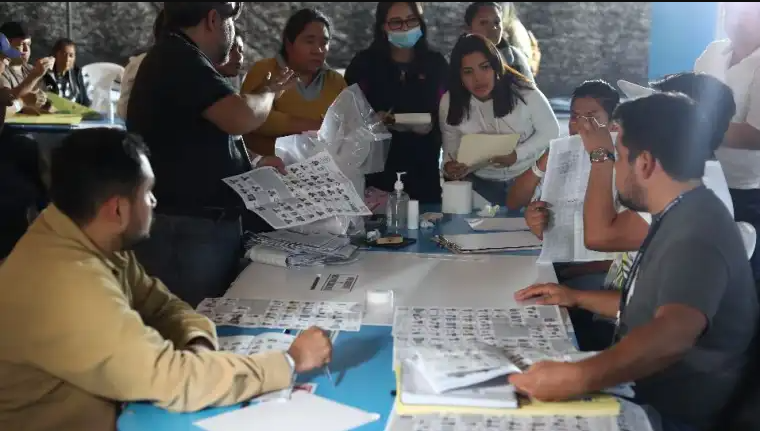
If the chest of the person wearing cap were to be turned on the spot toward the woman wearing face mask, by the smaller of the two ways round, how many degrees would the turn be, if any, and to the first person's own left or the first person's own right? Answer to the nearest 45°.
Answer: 0° — they already face them

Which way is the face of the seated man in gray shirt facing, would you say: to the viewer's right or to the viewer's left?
to the viewer's left

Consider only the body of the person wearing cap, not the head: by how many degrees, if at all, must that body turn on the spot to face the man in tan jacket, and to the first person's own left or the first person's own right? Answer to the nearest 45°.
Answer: approximately 45° to the first person's own right

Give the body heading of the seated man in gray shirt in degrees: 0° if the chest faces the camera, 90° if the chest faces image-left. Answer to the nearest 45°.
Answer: approximately 90°

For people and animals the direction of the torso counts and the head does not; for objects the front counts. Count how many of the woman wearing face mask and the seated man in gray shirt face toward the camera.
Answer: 1

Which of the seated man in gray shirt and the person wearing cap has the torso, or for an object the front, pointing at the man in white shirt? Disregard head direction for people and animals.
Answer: the person wearing cap

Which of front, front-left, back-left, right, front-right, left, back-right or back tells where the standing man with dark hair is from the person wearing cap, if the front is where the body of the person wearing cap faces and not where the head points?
front-right
